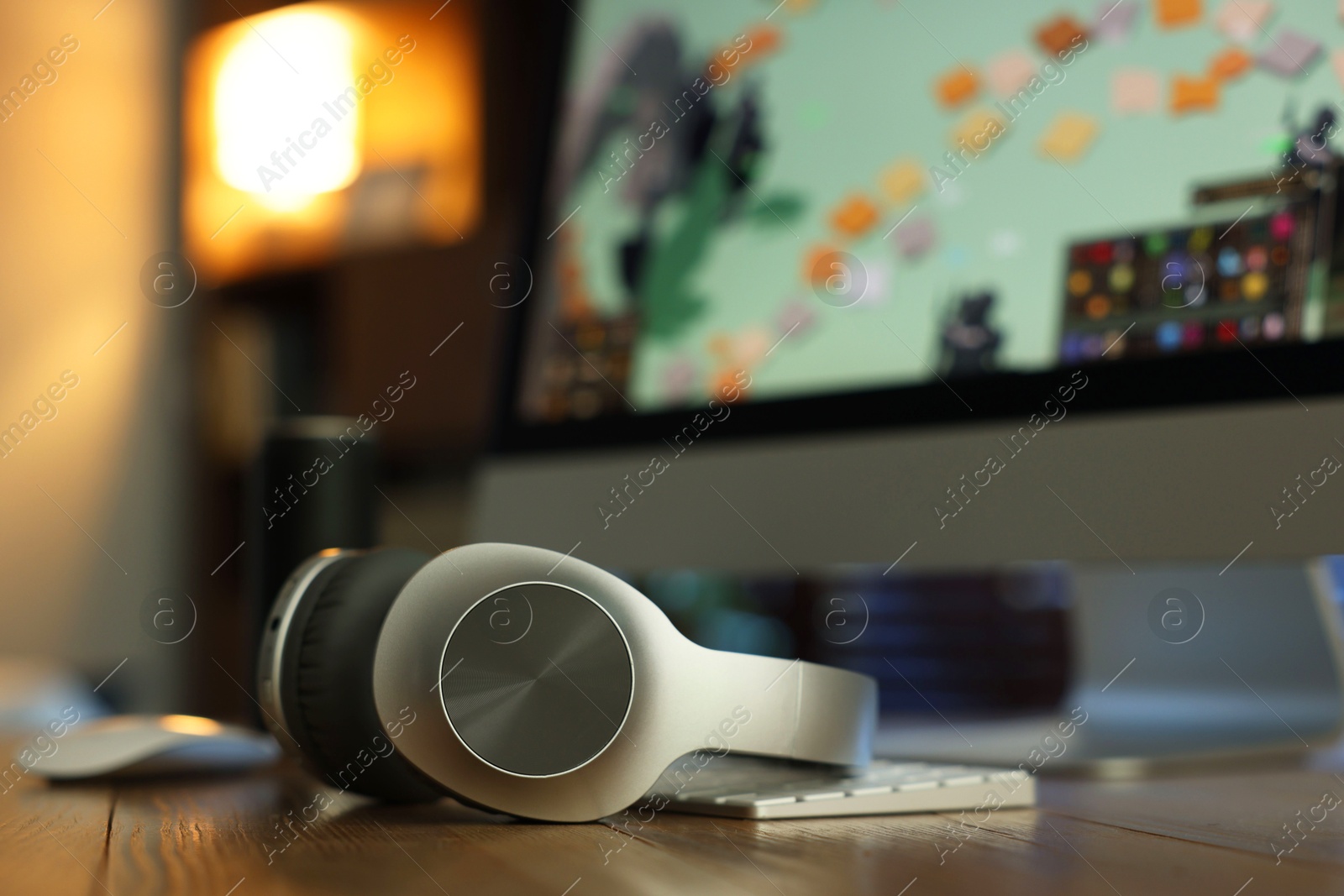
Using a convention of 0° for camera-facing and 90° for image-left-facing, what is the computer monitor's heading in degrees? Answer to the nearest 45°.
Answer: approximately 45°

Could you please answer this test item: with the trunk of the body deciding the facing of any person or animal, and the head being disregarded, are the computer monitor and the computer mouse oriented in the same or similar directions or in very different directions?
very different directions
